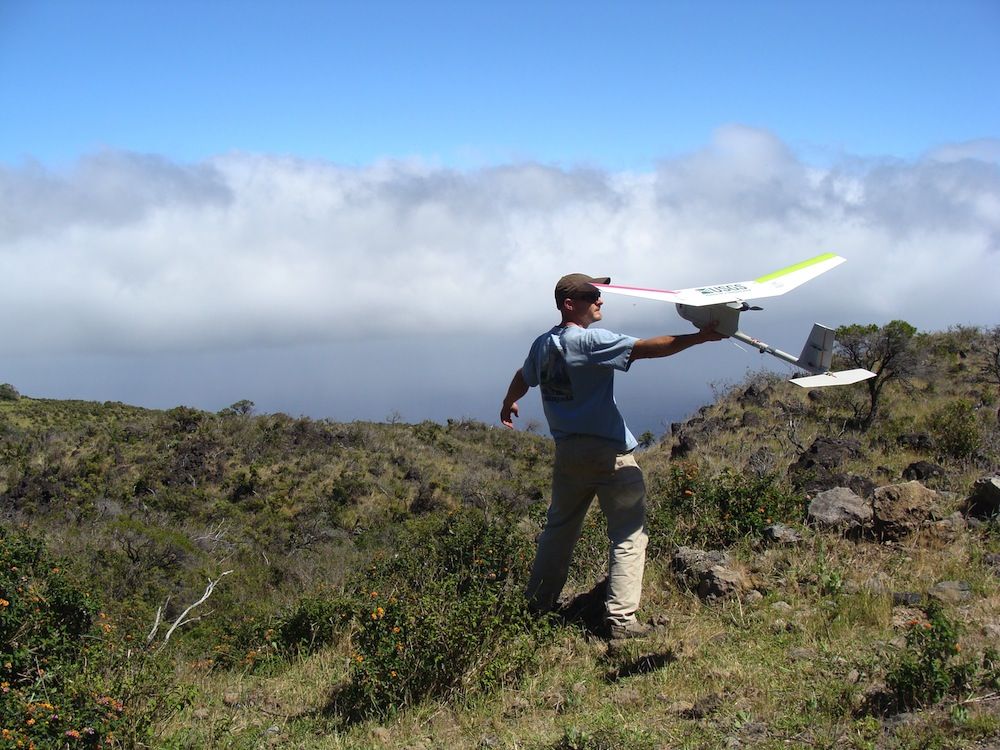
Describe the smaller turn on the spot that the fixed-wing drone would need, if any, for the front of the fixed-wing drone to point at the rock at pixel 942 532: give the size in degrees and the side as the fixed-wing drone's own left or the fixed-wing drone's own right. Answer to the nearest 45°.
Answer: approximately 90° to the fixed-wing drone's own right

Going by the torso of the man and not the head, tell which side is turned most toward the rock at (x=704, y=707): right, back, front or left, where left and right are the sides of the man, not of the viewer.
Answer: right

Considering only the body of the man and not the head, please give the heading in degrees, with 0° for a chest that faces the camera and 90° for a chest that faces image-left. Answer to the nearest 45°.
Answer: approximately 225°

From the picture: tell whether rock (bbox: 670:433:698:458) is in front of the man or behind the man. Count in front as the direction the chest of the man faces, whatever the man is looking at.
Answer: in front

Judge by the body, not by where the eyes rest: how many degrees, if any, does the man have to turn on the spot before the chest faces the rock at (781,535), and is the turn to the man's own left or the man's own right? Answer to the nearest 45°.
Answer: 0° — they already face it

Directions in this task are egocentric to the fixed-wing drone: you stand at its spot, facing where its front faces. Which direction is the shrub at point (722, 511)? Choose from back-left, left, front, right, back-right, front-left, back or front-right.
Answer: front-right

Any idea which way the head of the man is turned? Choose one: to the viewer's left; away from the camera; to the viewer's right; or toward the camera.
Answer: to the viewer's right

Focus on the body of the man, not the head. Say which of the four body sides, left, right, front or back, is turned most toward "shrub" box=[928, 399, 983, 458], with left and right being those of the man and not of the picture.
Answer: front

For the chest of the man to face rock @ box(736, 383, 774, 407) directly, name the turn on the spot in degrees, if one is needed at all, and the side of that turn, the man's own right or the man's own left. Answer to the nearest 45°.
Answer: approximately 45° to the man's own left

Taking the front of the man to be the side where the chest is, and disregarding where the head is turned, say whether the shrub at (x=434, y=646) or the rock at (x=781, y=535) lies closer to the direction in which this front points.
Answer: the rock

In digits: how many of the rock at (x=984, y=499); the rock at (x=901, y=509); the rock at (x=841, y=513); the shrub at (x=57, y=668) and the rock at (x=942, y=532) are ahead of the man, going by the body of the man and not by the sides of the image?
4

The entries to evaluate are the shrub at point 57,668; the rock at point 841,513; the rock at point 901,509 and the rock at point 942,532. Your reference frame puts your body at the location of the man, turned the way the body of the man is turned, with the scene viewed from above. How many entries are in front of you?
3

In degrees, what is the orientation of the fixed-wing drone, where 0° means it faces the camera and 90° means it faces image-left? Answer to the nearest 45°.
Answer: approximately 135°

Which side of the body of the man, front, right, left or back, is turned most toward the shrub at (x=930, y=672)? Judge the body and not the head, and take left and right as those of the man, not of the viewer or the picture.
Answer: right

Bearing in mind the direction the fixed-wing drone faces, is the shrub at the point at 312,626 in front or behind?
in front

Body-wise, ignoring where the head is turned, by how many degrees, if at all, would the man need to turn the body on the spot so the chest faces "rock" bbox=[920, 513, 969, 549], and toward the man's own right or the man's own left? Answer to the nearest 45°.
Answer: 0° — they already face it

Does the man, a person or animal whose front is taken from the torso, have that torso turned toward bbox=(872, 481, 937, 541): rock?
yes
